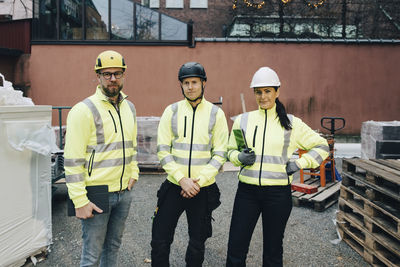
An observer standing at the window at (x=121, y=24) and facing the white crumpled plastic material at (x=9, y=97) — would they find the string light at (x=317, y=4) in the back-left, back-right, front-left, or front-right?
back-left

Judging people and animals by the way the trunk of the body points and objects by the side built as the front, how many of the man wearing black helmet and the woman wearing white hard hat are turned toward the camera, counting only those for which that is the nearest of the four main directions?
2

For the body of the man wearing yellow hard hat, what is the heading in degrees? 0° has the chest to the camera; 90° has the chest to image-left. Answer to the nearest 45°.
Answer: approximately 315°
